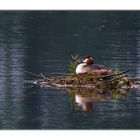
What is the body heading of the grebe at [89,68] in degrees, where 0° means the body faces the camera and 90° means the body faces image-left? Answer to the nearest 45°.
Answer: approximately 90°
